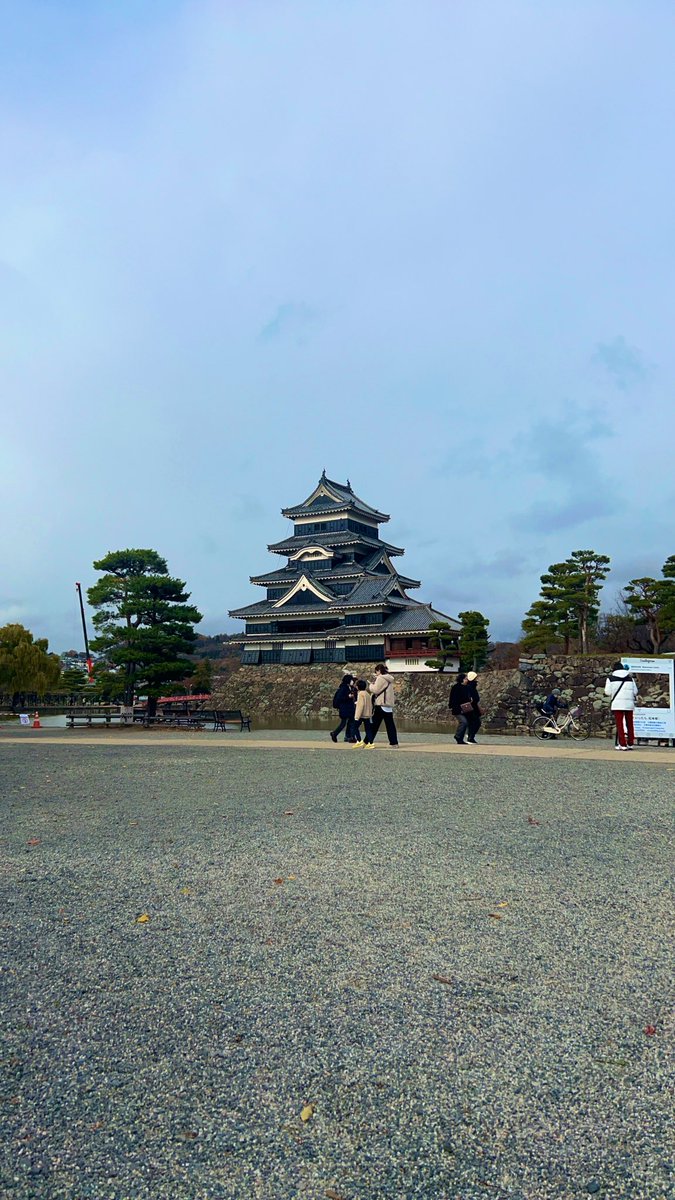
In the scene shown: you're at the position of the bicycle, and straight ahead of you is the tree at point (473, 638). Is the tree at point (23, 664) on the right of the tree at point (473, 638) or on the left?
left

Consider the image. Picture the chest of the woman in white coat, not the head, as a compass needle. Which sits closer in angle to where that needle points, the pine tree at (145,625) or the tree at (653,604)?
the tree

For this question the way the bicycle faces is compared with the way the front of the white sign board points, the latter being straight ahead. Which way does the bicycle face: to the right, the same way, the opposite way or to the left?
to the left

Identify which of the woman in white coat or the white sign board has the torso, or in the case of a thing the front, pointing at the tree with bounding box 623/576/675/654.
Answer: the woman in white coat

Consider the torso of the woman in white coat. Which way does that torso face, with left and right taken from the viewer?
facing away from the viewer

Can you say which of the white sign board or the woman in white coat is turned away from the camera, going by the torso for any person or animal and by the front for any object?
the woman in white coat
